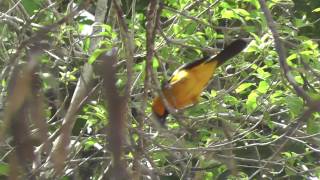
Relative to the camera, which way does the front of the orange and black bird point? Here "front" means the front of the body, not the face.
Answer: to the viewer's left

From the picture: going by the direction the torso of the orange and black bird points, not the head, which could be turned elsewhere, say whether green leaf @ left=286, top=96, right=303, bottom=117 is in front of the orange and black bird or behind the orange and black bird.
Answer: behind

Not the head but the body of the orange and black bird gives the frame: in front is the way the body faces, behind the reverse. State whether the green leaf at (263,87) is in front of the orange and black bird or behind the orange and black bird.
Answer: behind

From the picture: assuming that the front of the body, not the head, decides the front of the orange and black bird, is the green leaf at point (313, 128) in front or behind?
behind

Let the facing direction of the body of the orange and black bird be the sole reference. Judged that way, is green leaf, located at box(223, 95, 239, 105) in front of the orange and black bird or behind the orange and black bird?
behind
